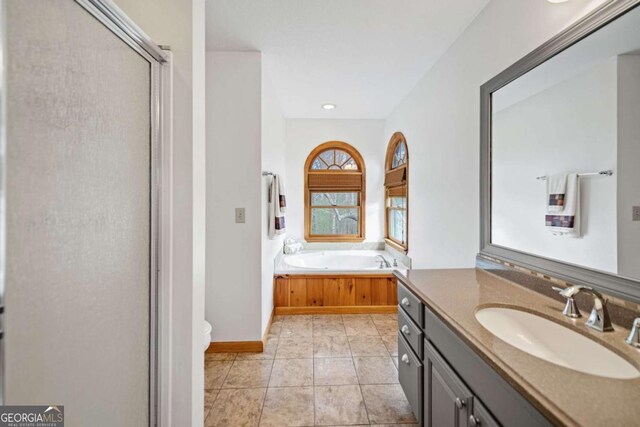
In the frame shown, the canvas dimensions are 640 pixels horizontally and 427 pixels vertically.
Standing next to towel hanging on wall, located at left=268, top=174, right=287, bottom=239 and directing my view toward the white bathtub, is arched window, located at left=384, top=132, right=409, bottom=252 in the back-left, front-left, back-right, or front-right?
front-right

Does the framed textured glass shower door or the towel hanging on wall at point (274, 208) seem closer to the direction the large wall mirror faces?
the framed textured glass shower door

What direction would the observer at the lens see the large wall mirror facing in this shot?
facing the viewer and to the left of the viewer

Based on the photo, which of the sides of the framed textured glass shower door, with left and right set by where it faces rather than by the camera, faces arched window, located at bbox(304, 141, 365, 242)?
left

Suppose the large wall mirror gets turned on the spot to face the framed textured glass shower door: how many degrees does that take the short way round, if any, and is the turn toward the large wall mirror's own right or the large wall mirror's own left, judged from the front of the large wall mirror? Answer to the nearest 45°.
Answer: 0° — it already faces it

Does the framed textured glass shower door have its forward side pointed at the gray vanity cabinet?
yes

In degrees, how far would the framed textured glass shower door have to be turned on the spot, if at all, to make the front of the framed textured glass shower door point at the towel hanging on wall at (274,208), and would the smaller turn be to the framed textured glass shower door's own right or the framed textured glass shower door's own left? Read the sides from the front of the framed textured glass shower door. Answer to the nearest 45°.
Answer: approximately 90° to the framed textured glass shower door's own left

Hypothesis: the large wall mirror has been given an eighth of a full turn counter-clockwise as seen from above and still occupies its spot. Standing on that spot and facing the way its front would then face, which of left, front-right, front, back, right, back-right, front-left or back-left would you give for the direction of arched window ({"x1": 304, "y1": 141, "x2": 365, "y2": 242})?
back-right

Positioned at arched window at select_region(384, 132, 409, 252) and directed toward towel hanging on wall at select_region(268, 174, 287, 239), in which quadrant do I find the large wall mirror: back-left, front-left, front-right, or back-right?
front-left

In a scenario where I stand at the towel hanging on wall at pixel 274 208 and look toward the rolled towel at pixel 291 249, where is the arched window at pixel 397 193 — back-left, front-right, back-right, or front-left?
front-right

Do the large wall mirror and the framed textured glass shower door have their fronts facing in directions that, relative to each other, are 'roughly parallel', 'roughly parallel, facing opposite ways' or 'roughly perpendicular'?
roughly parallel, facing opposite ways

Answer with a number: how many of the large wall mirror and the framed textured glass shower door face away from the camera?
0

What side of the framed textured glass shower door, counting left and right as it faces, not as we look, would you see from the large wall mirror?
front
